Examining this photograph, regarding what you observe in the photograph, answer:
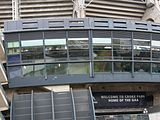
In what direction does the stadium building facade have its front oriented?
toward the camera
